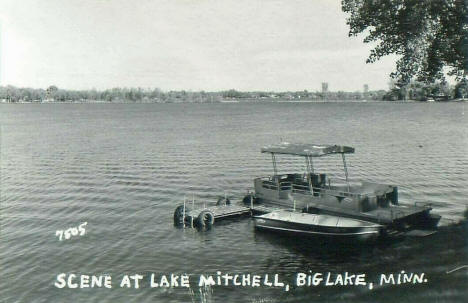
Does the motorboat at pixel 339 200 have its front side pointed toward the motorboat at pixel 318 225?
no
